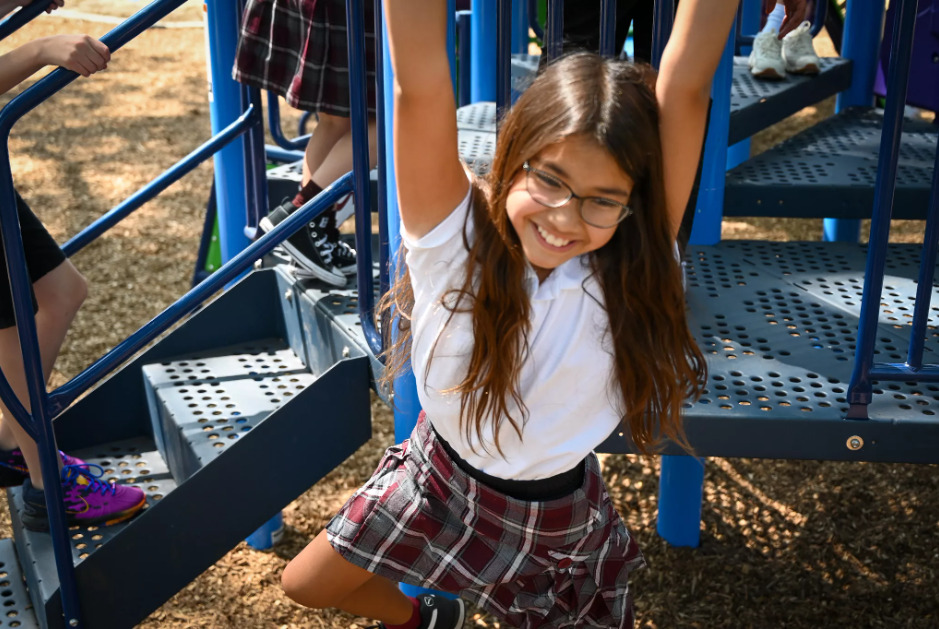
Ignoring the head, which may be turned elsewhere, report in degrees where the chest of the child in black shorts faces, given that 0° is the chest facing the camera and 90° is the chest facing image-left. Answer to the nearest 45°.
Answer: approximately 270°
